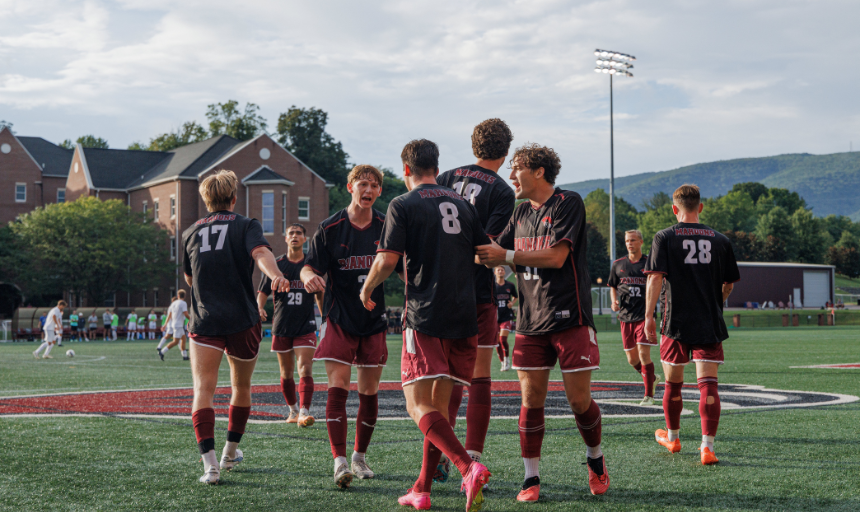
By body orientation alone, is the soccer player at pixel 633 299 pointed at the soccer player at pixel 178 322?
no

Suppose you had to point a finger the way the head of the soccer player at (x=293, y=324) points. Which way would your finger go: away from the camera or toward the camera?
toward the camera

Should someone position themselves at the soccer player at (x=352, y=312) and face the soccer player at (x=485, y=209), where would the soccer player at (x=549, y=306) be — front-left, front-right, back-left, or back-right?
front-right

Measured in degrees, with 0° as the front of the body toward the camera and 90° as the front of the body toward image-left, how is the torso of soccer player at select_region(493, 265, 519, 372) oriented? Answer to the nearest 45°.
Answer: approximately 0°

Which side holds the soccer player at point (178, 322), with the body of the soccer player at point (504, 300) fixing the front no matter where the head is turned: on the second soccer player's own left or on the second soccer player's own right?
on the second soccer player's own right

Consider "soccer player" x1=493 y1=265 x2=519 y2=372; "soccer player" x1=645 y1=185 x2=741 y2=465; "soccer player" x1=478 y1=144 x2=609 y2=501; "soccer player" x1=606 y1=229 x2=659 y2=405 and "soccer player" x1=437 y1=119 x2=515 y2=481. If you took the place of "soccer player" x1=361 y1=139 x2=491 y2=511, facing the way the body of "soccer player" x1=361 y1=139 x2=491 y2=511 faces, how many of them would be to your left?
0

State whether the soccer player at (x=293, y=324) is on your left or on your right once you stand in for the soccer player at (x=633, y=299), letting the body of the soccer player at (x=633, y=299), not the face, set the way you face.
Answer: on your right

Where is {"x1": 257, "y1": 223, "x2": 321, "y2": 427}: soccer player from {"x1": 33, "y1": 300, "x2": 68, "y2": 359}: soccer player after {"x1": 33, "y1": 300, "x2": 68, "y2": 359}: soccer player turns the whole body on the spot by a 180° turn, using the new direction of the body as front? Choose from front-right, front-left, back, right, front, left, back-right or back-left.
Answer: left

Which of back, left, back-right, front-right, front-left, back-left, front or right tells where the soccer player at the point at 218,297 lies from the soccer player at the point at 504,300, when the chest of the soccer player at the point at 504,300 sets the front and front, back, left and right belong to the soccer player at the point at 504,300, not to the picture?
front

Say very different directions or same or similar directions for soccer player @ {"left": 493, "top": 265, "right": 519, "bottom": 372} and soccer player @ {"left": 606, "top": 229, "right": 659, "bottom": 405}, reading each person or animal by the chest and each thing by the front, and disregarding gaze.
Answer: same or similar directions

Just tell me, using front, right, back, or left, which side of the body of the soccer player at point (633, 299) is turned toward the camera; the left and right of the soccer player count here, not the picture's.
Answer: front

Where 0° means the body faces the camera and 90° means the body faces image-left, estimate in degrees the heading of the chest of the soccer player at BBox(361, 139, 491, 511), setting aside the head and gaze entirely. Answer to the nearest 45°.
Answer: approximately 135°

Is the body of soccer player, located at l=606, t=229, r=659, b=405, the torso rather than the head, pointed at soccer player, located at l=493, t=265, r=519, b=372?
no

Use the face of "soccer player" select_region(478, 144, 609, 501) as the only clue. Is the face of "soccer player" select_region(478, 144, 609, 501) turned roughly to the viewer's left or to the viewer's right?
to the viewer's left

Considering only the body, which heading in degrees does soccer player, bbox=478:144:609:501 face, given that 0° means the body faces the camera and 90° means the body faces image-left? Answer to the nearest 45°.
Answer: approximately 45°
